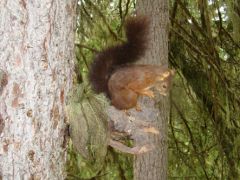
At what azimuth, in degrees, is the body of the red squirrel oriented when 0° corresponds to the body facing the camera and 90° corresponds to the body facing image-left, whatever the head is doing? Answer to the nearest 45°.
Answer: approximately 270°
